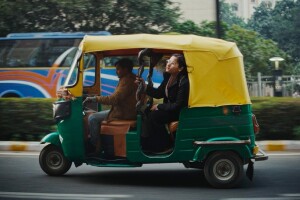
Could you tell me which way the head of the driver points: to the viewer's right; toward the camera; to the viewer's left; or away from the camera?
to the viewer's left

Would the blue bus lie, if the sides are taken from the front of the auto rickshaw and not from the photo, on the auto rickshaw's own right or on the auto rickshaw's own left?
on the auto rickshaw's own right

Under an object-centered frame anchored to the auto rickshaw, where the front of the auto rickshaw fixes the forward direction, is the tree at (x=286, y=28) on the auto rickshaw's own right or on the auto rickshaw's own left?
on the auto rickshaw's own right

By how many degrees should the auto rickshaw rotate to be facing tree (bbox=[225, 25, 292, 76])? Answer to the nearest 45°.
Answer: approximately 90° to its right

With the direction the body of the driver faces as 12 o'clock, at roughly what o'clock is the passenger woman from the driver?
The passenger woman is roughly at 7 o'clock from the driver.

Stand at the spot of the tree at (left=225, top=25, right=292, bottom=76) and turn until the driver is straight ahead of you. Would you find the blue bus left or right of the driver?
right

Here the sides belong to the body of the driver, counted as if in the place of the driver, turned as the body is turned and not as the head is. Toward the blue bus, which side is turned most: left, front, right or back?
right

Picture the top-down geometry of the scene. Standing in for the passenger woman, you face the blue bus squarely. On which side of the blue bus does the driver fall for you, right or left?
left

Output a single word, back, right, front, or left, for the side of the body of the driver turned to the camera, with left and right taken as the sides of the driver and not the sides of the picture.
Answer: left

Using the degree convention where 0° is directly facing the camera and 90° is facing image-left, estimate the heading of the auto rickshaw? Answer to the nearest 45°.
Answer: approximately 90°
